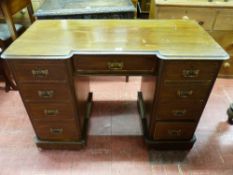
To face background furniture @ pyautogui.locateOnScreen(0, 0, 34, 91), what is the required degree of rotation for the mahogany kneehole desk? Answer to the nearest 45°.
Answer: approximately 135° to its right

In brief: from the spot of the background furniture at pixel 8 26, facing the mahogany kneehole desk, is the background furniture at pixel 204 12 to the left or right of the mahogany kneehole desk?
left

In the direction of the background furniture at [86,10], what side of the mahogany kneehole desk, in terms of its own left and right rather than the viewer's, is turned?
back

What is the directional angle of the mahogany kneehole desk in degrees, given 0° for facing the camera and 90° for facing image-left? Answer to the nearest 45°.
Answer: approximately 0°

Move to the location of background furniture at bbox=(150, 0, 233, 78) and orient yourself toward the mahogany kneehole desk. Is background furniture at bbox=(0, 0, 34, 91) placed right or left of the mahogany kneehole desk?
right

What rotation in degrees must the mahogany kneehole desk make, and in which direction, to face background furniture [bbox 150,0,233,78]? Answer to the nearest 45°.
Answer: approximately 135° to its left
